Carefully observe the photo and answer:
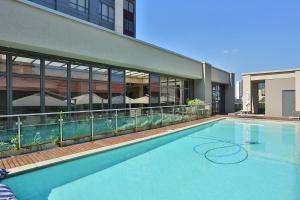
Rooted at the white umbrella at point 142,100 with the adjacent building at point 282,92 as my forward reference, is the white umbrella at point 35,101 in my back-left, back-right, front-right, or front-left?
back-right

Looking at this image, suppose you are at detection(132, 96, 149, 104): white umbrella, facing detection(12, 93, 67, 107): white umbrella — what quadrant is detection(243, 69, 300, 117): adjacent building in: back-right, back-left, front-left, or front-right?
back-left

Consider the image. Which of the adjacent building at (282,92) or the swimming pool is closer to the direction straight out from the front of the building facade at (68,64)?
the swimming pool

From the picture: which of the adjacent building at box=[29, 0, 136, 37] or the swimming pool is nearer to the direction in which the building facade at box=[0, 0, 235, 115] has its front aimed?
the swimming pool

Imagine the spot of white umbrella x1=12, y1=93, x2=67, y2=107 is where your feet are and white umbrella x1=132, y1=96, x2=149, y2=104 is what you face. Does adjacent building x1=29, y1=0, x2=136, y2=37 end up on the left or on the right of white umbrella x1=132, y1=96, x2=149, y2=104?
left

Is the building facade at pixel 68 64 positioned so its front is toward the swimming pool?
yes

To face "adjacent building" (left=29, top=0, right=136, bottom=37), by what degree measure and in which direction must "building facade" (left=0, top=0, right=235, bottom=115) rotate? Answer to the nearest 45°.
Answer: approximately 135° to its left

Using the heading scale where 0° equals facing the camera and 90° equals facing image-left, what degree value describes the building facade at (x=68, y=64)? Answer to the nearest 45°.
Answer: approximately 315°

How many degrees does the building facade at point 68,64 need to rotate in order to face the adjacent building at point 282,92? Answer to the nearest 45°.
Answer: approximately 90° to its left
